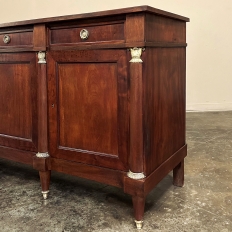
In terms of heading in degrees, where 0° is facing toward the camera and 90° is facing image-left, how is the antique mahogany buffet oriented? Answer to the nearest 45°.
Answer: approximately 45°
